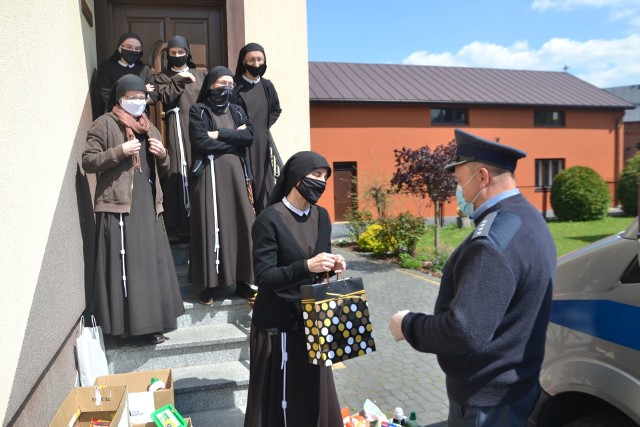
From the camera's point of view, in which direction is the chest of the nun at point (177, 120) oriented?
toward the camera

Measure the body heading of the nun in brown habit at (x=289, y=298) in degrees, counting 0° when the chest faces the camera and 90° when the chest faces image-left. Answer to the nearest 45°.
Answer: approximately 315°

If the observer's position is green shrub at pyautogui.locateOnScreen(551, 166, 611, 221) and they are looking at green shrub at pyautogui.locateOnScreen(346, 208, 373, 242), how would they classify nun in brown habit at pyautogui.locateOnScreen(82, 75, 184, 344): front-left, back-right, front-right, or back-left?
front-left

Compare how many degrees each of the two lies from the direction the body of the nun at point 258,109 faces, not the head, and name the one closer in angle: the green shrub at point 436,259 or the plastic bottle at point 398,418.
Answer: the plastic bottle

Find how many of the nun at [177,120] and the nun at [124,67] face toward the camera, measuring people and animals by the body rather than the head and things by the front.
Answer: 2

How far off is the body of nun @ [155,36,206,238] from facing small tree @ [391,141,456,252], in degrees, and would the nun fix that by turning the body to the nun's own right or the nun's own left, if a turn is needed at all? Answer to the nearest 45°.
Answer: approximately 135° to the nun's own left

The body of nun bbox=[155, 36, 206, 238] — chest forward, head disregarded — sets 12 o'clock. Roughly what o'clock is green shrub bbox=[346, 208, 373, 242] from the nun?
The green shrub is roughly at 7 o'clock from the nun.

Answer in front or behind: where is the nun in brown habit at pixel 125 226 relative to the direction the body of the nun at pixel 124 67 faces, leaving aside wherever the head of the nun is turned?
in front

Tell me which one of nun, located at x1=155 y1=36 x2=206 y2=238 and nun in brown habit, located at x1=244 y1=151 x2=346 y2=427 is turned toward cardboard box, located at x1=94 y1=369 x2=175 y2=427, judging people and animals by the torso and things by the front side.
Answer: the nun

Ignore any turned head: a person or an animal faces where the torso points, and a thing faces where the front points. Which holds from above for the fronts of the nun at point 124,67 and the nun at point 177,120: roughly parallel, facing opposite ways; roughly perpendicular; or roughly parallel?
roughly parallel

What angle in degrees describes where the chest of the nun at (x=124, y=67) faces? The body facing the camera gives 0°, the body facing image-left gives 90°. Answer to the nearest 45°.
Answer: approximately 0°

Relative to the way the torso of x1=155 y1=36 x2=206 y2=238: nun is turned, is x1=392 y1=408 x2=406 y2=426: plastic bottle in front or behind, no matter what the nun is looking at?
in front

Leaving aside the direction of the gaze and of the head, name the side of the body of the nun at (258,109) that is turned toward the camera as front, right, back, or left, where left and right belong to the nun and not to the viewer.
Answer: front

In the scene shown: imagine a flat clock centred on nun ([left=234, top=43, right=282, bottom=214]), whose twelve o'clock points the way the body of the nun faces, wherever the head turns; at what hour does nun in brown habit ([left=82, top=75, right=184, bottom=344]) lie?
The nun in brown habit is roughly at 1 o'clock from the nun.

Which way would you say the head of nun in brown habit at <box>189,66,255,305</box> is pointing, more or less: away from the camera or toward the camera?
toward the camera
